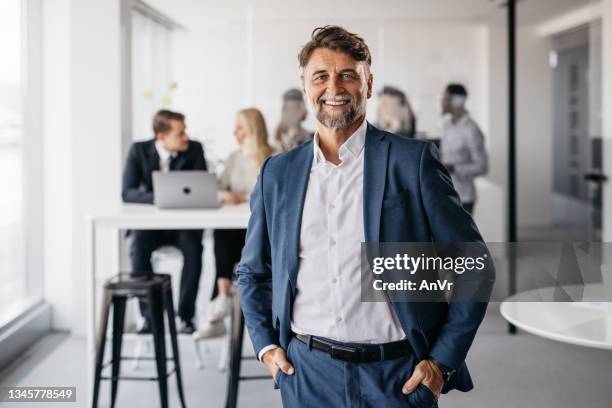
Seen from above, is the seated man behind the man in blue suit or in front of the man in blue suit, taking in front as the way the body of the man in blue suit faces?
behind

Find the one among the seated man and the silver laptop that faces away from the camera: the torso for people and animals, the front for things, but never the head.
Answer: the silver laptop

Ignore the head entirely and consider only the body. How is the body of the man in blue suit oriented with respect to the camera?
toward the camera

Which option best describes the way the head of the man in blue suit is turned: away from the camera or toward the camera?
toward the camera

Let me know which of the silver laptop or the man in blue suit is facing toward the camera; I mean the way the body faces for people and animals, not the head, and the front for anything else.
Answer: the man in blue suit

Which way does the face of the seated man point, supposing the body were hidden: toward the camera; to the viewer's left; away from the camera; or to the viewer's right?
to the viewer's right

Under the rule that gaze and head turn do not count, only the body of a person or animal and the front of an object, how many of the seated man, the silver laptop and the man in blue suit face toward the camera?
2

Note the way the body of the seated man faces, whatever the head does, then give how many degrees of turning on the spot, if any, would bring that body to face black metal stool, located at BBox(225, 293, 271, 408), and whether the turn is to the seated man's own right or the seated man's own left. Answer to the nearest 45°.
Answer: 0° — they already face it

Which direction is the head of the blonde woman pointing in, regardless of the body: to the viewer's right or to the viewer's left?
to the viewer's left

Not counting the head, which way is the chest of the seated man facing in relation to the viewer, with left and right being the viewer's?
facing the viewer

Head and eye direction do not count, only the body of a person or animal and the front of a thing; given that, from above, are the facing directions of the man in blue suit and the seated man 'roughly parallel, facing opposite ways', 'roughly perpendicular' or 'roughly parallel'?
roughly parallel

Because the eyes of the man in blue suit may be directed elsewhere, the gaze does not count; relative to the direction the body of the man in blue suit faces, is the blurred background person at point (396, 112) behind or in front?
behind

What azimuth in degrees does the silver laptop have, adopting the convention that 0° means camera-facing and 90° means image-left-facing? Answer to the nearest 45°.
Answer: approximately 180°

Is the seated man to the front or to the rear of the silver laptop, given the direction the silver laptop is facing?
to the front
